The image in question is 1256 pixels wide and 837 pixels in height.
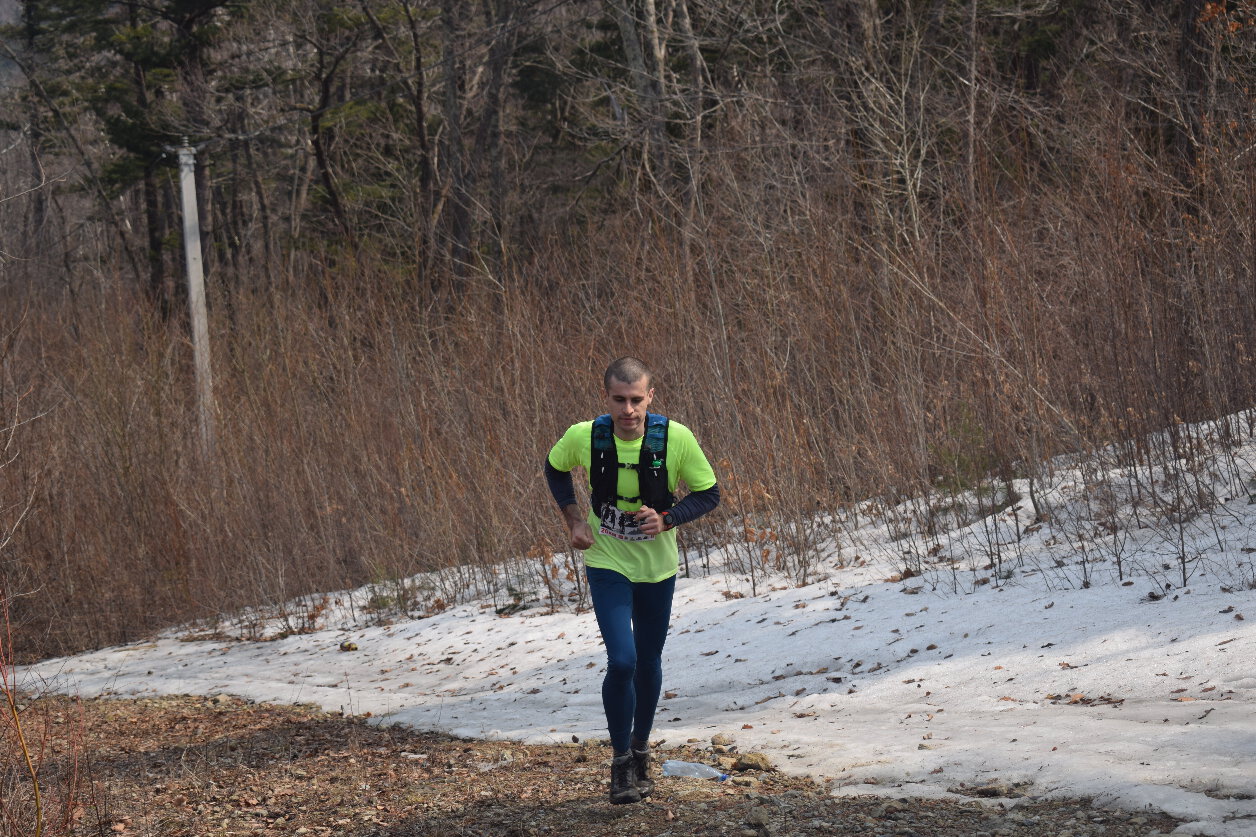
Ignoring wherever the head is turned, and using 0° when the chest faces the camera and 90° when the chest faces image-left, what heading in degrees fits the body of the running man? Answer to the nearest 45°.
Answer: approximately 0°

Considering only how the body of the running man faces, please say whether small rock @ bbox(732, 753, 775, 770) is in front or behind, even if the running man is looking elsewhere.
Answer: behind
